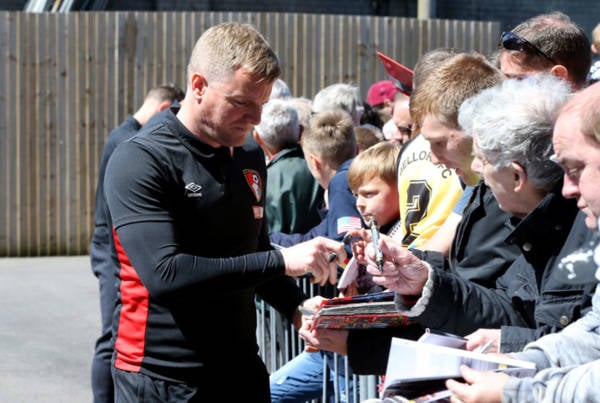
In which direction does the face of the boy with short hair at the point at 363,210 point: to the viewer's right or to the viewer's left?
to the viewer's left

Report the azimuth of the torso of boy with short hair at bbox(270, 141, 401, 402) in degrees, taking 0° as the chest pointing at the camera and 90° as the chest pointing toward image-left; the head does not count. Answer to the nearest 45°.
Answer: approximately 45°

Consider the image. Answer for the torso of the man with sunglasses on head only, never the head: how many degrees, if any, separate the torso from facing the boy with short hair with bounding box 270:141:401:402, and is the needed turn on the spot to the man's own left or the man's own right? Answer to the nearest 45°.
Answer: approximately 45° to the man's own right

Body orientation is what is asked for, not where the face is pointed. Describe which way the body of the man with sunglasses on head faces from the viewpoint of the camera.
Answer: to the viewer's left

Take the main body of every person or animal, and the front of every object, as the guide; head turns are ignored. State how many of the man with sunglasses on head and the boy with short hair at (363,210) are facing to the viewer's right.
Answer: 0
